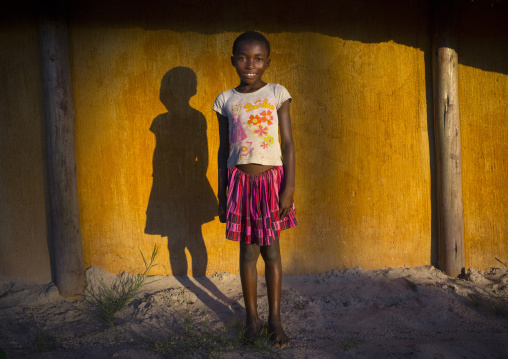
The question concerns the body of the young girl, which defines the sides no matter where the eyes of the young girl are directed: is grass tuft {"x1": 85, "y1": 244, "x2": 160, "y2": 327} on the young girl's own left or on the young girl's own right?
on the young girl's own right

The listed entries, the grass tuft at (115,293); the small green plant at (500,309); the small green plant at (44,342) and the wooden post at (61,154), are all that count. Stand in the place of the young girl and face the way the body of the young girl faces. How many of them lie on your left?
1

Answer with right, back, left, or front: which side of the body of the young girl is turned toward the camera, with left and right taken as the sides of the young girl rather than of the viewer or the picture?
front

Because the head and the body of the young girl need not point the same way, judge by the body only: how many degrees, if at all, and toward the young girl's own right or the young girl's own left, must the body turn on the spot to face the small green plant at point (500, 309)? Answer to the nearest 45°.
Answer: approximately 90° to the young girl's own left

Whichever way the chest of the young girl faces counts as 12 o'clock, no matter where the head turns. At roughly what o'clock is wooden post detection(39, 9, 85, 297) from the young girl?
The wooden post is roughly at 4 o'clock from the young girl.

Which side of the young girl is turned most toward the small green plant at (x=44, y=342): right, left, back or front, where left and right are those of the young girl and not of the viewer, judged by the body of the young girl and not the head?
right

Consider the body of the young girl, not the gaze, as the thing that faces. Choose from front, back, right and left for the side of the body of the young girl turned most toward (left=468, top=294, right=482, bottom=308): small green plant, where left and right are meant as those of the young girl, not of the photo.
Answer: left
